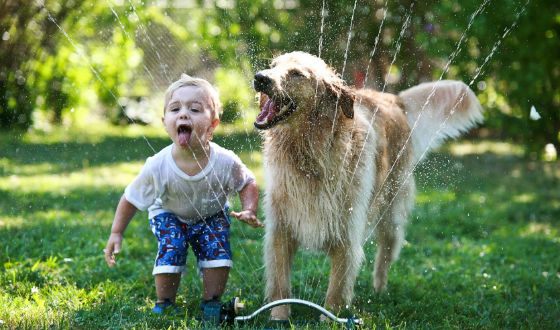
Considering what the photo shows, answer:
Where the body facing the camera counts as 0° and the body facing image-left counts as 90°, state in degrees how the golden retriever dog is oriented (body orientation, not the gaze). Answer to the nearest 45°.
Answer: approximately 45°

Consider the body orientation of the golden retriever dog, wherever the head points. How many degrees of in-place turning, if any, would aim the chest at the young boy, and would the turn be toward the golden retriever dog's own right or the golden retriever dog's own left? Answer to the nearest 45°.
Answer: approximately 45° to the golden retriever dog's own right

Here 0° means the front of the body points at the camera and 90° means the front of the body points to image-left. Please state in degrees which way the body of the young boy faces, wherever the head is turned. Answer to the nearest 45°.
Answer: approximately 0°

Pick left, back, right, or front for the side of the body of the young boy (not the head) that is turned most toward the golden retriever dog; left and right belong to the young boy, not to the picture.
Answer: left
